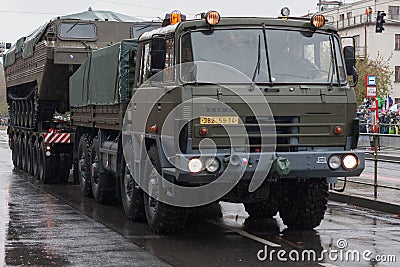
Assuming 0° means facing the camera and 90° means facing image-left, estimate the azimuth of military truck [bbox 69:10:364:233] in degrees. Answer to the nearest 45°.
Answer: approximately 315°

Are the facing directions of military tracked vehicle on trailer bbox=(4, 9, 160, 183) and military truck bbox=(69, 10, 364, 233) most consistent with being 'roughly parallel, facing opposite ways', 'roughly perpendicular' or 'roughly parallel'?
roughly parallel

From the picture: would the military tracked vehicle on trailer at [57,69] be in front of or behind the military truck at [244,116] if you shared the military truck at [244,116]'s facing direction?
behind

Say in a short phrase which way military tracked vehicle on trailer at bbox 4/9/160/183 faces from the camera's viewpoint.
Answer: facing the viewer and to the right of the viewer

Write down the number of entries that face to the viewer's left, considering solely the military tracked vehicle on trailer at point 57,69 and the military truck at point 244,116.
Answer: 0

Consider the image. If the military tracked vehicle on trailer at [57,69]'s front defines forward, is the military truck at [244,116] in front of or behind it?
in front
